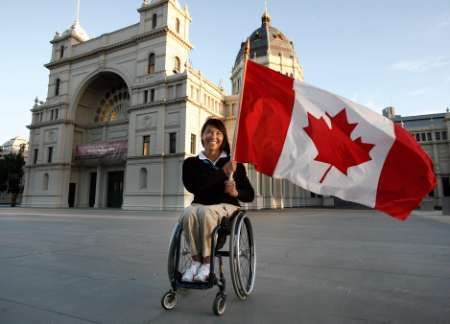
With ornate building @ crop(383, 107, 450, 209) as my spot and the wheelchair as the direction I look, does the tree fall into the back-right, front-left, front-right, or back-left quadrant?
front-right

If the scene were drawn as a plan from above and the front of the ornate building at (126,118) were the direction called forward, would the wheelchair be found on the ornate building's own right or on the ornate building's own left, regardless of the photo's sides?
on the ornate building's own left

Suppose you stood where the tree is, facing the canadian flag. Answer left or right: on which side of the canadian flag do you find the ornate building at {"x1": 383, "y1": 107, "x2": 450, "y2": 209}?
left

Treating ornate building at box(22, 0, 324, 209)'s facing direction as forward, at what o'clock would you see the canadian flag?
The canadian flag is roughly at 10 o'clock from the ornate building.

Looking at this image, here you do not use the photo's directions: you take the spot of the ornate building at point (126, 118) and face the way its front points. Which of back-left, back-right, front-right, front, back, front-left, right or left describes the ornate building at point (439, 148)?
back-left

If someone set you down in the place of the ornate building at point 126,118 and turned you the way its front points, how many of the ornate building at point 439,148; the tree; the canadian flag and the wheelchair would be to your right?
1

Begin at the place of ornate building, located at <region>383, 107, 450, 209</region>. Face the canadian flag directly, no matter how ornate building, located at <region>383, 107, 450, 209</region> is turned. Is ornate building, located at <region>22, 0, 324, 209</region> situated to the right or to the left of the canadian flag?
right

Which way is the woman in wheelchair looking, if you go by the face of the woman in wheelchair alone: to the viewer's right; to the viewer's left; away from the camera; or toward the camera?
toward the camera

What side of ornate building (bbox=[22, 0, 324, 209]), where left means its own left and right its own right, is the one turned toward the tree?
right

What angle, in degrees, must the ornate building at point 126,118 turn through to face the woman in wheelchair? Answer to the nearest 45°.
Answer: approximately 45° to its left

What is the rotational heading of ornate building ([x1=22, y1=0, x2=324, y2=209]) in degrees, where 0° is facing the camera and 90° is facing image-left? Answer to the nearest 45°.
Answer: approximately 45°

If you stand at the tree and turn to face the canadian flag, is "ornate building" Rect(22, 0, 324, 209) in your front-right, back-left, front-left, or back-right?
front-left

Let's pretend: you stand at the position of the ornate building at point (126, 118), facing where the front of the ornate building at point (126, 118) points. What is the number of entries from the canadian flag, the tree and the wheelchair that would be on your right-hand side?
1
